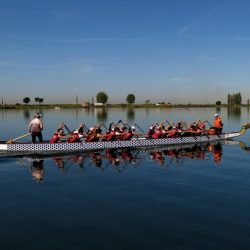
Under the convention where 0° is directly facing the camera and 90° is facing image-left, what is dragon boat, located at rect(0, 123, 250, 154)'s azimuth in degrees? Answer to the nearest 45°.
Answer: approximately 270°
